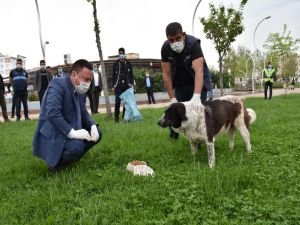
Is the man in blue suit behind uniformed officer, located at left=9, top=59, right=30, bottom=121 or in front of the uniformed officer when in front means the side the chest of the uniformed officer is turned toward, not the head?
in front

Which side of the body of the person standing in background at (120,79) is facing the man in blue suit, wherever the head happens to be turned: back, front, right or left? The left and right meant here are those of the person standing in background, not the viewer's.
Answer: front

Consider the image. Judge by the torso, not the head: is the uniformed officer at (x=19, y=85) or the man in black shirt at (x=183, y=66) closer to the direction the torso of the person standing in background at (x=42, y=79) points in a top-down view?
the man in black shirt

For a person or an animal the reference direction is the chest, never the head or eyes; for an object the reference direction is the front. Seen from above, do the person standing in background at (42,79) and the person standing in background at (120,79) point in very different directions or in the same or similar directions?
same or similar directions

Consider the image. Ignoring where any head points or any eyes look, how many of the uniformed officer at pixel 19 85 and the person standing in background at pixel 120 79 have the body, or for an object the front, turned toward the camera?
2

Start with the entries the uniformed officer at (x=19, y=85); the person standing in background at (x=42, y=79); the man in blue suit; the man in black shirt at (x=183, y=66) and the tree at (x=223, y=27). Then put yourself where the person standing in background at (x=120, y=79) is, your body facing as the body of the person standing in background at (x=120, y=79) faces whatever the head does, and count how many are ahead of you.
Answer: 2

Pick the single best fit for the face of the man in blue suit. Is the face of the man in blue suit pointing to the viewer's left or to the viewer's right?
to the viewer's right

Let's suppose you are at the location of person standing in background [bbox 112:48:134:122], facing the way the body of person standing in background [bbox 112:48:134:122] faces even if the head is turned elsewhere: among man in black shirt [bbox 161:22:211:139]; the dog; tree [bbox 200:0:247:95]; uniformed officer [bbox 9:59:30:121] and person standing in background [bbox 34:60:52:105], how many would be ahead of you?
2

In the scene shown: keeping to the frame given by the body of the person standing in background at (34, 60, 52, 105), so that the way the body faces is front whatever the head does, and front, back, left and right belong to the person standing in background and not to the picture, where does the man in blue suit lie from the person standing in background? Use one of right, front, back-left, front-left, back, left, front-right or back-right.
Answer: front

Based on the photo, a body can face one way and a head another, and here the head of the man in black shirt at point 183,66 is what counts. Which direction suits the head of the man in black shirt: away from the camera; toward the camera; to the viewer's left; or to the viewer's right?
toward the camera

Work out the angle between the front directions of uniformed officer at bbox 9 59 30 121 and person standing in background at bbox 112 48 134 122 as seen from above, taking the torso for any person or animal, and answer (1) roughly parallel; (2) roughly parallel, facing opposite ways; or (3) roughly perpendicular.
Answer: roughly parallel

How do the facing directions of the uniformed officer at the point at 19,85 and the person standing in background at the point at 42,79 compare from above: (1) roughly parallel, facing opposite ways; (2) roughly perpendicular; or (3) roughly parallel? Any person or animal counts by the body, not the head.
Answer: roughly parallel

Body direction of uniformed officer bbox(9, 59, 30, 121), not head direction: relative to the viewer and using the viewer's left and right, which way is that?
facing the viewer

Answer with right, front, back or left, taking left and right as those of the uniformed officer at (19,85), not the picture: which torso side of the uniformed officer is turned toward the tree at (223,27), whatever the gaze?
left

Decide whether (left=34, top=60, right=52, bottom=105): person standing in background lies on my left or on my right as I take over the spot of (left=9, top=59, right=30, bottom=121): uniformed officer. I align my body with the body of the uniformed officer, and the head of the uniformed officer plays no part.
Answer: on my left

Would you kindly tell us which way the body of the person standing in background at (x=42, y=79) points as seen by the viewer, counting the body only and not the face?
toward the camera

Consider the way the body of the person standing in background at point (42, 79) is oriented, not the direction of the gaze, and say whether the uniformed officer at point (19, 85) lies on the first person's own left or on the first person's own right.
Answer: on the first person's own right
